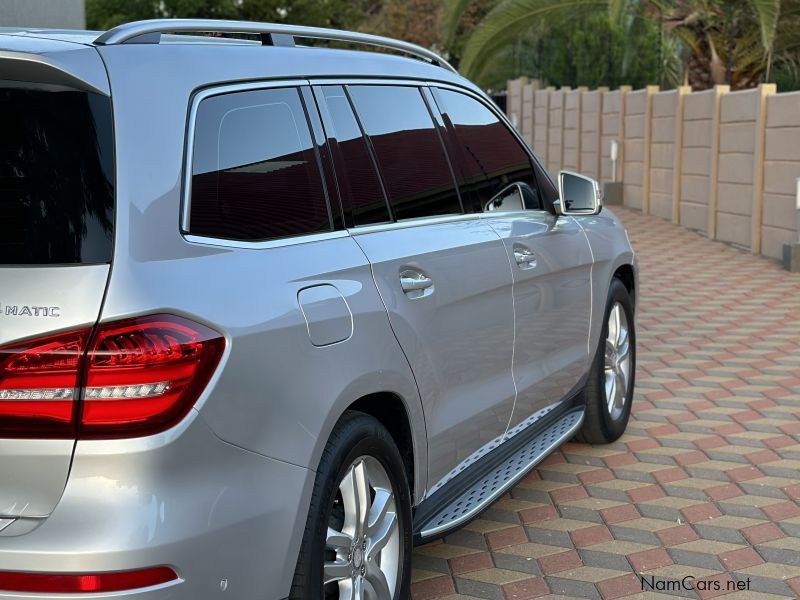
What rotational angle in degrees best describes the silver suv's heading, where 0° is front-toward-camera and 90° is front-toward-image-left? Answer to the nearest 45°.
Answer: approximately 225°

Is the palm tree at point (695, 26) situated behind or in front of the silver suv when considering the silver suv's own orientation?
in front
